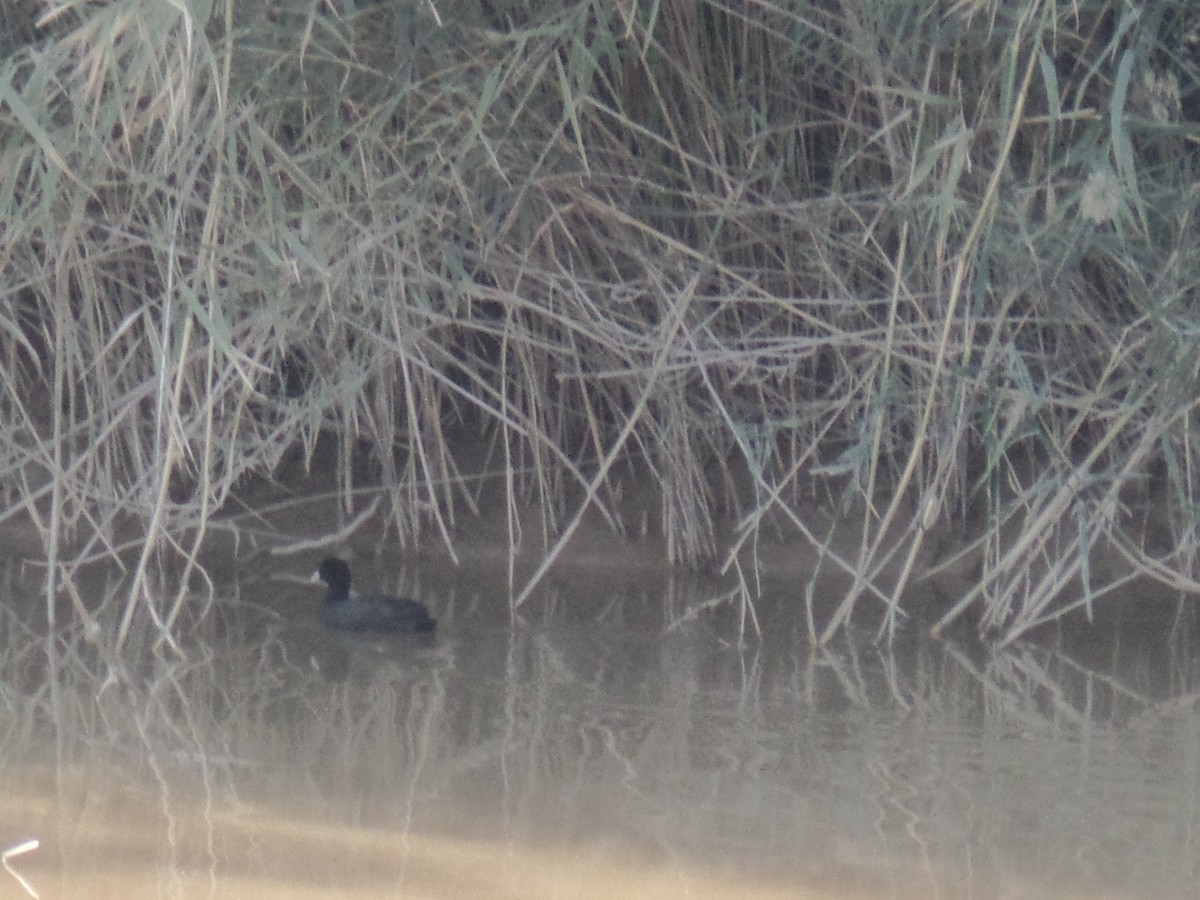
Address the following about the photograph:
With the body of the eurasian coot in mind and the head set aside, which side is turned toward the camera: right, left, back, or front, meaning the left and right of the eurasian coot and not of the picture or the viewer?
left
